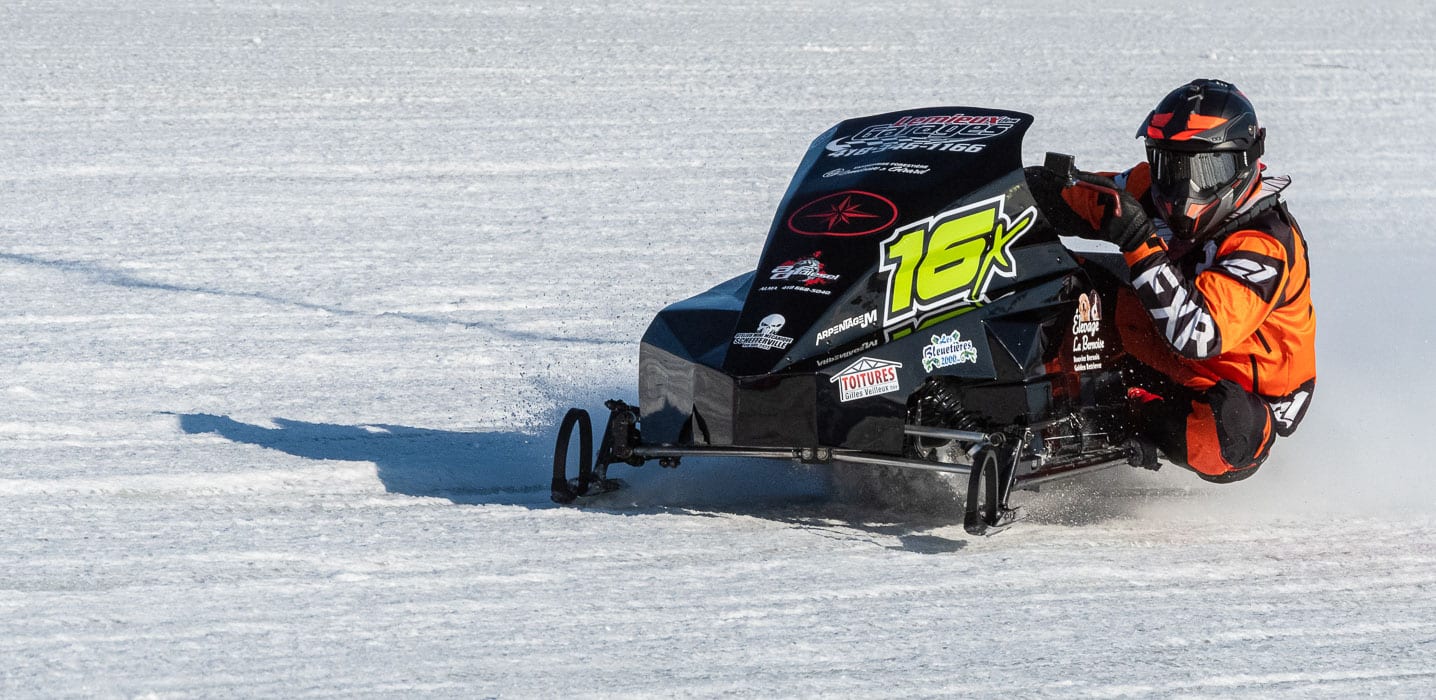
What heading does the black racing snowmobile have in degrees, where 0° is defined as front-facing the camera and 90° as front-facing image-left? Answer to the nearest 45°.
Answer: approximately 45°

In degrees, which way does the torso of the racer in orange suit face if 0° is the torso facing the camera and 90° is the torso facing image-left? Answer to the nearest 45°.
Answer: approximately 45°
